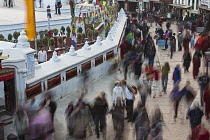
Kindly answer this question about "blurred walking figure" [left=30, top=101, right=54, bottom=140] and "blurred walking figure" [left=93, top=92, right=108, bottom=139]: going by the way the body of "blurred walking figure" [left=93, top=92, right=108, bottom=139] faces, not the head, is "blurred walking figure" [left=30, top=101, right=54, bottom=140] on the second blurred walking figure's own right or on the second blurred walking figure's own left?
on the second blurred walking figure's own right

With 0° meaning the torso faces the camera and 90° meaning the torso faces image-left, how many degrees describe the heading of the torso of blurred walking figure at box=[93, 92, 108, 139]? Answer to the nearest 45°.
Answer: approximately 0°

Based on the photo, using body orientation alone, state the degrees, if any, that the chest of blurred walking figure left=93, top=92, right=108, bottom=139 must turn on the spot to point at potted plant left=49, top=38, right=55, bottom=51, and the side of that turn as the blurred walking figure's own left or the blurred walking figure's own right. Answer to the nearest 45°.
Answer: approximately 180°
